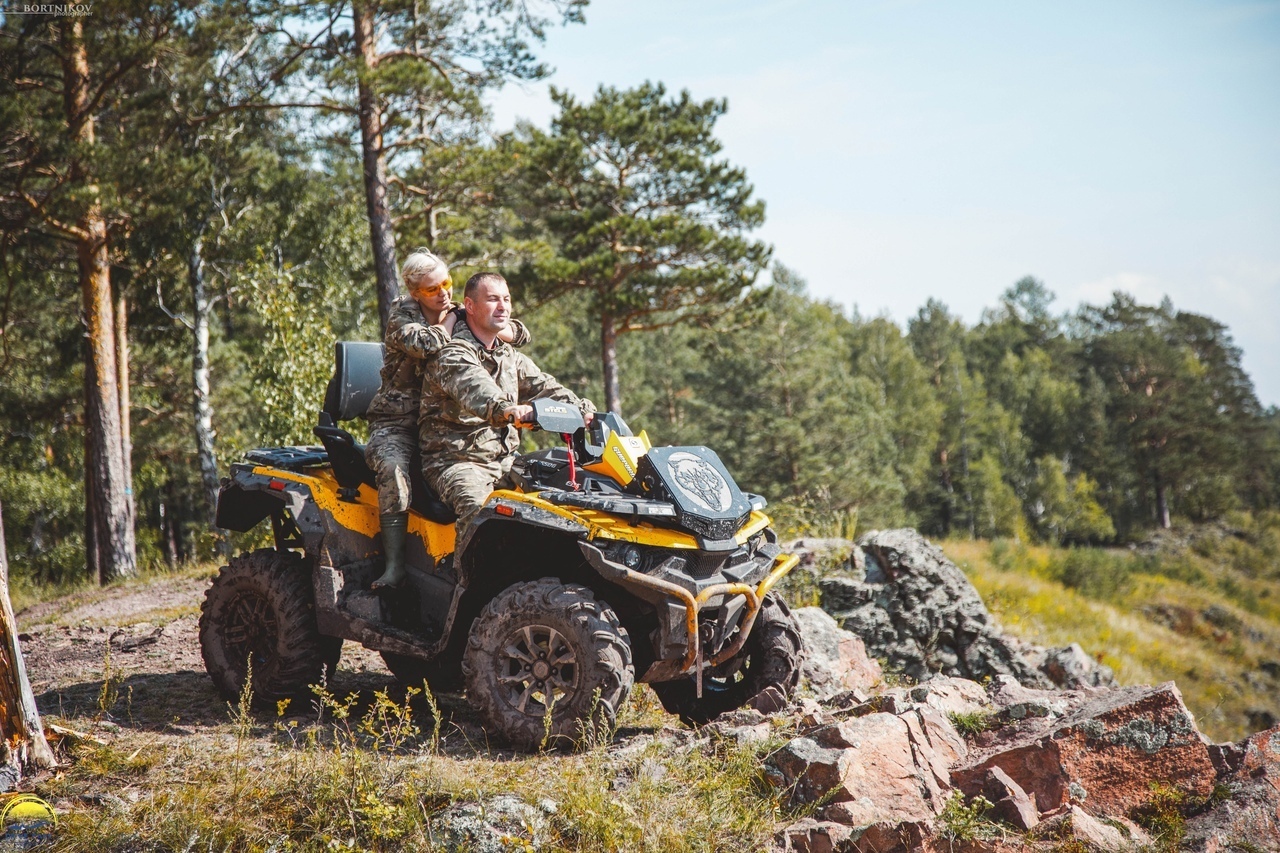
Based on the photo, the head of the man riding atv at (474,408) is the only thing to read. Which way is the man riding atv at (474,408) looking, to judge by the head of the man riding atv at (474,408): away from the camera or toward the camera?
toward the camera

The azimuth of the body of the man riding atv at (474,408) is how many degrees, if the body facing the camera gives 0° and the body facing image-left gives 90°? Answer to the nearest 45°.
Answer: approximately 315°

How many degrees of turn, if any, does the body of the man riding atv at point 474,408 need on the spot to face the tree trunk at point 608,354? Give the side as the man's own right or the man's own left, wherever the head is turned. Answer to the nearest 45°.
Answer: approximately 135° to the man's own left

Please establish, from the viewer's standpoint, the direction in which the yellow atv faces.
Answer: facing the viewer and to the right of the viewer

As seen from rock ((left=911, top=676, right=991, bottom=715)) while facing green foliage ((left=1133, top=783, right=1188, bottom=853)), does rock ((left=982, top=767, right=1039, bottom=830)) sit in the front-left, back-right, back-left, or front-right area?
front-right

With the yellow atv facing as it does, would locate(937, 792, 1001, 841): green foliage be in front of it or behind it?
in front

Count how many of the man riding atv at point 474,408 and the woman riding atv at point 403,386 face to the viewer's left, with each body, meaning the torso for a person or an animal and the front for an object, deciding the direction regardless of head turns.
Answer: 0

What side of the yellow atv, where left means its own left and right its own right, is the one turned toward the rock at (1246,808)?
front

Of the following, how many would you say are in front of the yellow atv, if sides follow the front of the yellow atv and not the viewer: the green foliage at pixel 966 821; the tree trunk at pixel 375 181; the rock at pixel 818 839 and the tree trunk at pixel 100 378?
2

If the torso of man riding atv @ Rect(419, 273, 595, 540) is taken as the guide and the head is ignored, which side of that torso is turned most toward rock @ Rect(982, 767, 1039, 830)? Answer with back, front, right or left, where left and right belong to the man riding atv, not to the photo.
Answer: front

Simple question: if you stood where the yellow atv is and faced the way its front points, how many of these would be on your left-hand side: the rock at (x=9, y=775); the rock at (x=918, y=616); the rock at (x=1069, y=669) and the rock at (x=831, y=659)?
3

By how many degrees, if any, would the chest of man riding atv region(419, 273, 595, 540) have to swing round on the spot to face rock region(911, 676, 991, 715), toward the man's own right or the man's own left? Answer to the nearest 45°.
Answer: approximately 45° to the man's own left

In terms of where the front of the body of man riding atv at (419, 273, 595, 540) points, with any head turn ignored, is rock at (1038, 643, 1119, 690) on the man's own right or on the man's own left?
on the man's own left

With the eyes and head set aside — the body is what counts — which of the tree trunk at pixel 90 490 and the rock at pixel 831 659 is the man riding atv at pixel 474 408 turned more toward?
the rock

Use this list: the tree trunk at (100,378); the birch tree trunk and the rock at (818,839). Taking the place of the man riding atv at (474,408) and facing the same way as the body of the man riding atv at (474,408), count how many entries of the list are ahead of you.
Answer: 1
